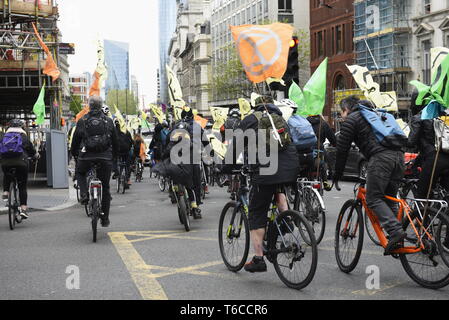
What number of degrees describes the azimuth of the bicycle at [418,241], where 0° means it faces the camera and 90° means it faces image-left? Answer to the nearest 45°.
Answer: approximately 135°

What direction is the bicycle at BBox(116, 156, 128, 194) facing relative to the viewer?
away from the camera

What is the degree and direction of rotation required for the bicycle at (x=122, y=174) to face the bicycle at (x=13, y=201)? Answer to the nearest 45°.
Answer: approximately 180°

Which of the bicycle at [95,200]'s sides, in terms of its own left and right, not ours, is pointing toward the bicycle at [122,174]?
front

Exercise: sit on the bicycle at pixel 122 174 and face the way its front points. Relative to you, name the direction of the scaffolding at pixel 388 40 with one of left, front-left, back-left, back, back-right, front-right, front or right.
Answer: front-right

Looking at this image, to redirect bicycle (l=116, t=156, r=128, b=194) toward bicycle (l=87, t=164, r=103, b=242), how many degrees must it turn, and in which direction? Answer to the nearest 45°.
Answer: approximately 180°

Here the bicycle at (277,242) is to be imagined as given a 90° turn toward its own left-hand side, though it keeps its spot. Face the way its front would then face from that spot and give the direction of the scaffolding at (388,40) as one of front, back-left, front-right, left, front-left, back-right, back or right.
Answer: back-right

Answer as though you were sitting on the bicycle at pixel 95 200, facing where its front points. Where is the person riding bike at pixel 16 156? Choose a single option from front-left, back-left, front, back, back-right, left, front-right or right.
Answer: front-left

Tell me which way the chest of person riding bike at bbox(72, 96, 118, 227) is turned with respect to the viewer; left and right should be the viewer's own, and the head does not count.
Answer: facing away from the viewer

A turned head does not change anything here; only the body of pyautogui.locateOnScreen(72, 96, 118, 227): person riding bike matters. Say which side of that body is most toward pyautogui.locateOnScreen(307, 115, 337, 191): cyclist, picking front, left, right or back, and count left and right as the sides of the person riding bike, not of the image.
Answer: right

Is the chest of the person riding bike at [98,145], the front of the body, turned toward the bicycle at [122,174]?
yes

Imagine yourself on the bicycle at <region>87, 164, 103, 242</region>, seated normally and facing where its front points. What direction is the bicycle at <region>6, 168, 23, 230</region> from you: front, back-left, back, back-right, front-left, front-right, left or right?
front-left

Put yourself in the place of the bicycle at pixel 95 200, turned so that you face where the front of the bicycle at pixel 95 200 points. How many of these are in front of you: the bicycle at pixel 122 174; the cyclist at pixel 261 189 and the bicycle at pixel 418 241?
1

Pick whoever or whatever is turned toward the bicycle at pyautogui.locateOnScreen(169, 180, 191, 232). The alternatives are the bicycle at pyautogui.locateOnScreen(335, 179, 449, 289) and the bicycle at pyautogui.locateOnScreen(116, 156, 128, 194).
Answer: the bicycle at pyautogui.locateOnScreen(335, 179, 449, 289)

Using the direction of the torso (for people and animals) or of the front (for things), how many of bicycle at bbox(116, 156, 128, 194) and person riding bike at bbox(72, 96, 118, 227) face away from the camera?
2

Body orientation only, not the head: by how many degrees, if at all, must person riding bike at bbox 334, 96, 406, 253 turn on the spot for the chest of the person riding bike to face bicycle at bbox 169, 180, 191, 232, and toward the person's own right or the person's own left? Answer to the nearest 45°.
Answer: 0° — they already face it
